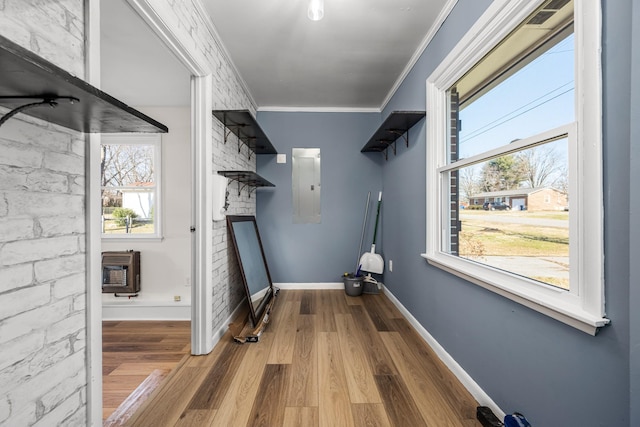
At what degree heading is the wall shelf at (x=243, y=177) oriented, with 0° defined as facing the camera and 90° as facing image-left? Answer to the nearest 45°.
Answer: approximately 270°

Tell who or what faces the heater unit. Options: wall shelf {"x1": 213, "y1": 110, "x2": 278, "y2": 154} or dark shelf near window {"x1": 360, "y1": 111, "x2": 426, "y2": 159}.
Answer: the dark shelf near window

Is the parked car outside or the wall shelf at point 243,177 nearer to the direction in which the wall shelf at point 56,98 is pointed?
the parked car outside

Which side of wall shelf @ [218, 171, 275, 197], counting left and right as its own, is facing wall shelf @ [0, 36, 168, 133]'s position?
right

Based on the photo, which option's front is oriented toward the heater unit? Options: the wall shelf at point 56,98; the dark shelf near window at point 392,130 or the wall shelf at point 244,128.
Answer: the dark shelf near window

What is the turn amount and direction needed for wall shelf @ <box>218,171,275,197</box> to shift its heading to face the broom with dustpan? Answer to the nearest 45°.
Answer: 0° — it already faces it

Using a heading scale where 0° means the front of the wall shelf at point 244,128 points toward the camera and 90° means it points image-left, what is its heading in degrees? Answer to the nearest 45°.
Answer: approximately 270°

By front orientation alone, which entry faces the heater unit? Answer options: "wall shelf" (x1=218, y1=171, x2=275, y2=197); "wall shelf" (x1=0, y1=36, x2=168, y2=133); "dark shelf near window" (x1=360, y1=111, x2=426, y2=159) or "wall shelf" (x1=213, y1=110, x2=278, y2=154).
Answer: the dark shelf near window

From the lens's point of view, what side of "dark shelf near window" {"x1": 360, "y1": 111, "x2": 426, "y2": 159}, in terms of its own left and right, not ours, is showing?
left

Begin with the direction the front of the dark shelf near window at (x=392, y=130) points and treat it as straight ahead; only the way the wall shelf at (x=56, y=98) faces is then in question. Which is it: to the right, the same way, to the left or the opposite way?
the opposite way

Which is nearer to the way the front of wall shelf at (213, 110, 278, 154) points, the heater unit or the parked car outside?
the parked car outside

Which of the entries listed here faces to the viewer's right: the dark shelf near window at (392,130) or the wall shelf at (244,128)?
the wall shelf
